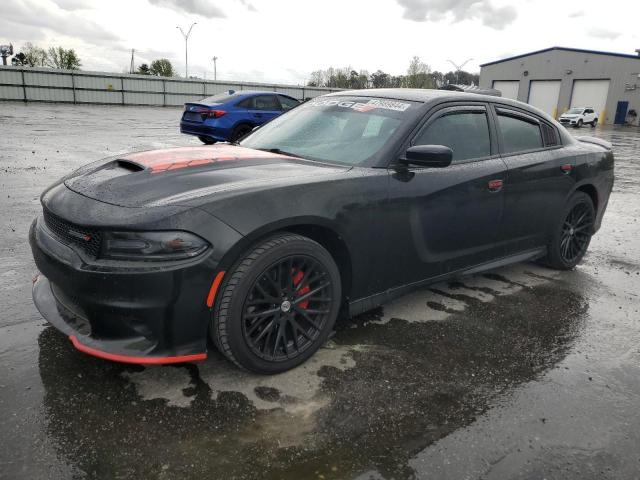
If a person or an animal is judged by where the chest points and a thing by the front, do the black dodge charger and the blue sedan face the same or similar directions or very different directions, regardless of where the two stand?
very different directions

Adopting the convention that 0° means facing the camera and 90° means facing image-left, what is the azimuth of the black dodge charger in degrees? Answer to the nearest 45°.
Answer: approximately 45°

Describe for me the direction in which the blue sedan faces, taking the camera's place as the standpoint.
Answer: facing away from the viewer and to the right of the viewer

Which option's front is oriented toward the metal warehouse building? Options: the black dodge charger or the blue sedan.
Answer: the blue sedan

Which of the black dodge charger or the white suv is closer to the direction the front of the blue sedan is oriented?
the white suv

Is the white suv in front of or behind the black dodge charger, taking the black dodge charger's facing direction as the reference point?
behind

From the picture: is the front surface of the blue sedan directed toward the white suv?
yes

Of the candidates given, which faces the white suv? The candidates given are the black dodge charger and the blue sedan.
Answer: the blue sedan

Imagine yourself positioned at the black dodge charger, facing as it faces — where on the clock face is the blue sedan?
The blue sedan is roughly at 4 o'clock from the black dodge charger.

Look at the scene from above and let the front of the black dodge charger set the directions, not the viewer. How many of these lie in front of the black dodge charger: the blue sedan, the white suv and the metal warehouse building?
0

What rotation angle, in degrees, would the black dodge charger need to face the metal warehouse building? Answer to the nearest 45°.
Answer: approximately 180°

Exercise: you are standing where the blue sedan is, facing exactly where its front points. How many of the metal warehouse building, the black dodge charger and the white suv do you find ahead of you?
2

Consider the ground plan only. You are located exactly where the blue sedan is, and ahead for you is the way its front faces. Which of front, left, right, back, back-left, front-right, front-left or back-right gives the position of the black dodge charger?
back-right

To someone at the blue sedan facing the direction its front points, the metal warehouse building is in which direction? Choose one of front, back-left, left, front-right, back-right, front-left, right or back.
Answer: front
